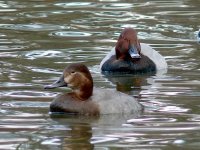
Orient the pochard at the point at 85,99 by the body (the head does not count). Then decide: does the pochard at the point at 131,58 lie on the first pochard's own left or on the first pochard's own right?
on the first pochard's own right

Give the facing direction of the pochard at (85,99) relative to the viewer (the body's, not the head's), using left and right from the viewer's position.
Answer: facing to the left of the viewer

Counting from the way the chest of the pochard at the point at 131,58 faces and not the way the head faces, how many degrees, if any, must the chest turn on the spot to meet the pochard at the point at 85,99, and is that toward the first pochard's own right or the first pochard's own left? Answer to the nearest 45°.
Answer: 0° — it already faces it

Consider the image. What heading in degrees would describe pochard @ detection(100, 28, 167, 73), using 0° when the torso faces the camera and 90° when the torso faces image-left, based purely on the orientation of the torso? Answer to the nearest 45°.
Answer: approximately 0°

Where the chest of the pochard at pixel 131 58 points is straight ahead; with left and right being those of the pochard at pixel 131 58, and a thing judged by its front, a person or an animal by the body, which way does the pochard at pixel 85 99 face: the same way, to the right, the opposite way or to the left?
to the right

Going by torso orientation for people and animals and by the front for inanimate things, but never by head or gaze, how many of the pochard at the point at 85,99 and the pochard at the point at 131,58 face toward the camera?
1
